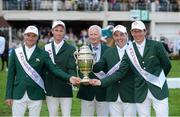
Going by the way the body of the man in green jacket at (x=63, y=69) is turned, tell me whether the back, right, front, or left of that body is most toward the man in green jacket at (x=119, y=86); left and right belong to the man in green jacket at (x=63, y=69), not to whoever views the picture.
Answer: left

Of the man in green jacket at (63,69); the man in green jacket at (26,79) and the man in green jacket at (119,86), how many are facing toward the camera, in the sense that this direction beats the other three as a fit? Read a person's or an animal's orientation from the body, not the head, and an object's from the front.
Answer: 3

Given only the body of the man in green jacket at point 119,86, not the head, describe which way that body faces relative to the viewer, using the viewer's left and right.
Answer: facing the viewer

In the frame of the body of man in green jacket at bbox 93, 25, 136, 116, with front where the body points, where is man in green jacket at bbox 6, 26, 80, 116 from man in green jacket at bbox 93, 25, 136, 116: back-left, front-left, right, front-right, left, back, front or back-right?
right
